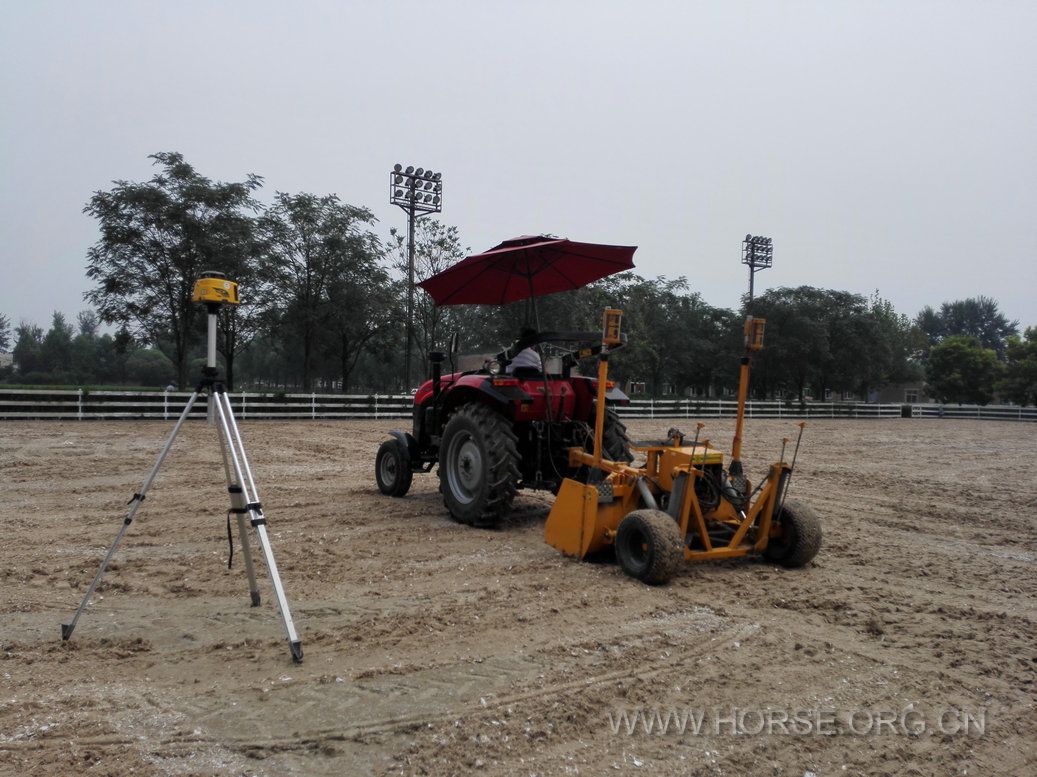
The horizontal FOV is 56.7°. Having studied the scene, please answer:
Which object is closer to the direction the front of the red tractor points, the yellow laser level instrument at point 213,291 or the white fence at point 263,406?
the white fence

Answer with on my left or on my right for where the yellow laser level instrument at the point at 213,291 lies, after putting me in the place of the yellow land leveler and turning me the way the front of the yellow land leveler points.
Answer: on my left

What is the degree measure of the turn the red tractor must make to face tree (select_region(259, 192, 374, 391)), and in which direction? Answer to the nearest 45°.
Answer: approximately 45° to its right

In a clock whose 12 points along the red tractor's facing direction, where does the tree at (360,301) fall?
The tree is roughly at 1 o'clock from the red tractor.

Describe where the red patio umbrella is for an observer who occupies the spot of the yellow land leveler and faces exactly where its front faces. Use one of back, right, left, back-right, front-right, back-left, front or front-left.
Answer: front

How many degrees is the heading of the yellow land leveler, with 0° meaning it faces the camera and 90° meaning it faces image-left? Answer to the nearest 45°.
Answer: approximately 135°

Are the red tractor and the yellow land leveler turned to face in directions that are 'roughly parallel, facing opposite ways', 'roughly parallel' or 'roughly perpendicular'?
roughly parallel

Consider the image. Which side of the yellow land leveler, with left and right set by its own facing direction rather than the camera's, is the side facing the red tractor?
front

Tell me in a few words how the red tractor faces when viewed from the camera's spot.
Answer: facing away from the viewer and to the left of the viewer

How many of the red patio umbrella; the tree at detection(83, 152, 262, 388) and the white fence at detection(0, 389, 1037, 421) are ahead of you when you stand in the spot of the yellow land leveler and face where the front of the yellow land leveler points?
3

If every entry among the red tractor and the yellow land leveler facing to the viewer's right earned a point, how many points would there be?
0

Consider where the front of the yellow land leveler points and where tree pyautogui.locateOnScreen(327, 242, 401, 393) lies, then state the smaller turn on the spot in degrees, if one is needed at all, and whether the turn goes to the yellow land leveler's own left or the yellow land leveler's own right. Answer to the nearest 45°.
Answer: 0° — it already faces it

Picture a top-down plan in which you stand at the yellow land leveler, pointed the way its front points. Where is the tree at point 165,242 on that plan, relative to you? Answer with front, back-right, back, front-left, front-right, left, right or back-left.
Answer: front

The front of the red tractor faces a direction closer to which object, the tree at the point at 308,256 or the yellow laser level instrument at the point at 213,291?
the tree
